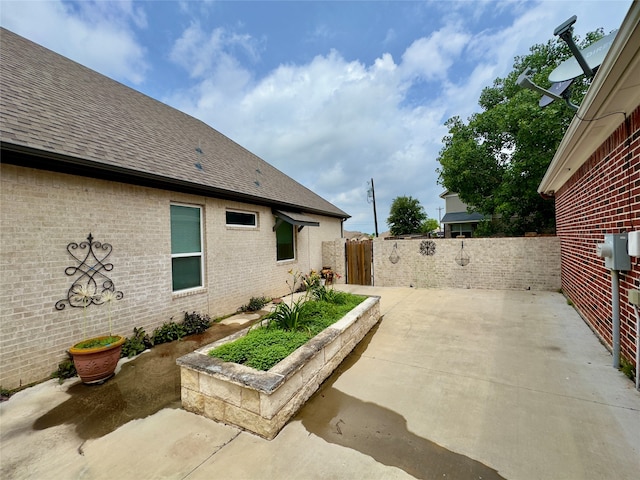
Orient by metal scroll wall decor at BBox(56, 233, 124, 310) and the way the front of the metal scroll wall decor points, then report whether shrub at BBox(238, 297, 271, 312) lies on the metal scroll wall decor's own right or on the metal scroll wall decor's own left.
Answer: on the metal scroll wall decor's own left

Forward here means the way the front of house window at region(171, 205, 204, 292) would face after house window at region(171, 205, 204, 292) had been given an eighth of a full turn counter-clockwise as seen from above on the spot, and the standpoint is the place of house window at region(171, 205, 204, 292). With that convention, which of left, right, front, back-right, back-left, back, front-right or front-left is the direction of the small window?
front-left

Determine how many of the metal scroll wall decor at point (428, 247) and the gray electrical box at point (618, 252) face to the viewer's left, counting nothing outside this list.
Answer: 1

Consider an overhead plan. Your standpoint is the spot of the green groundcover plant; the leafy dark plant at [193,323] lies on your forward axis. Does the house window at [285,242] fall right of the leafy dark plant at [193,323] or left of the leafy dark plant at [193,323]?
right

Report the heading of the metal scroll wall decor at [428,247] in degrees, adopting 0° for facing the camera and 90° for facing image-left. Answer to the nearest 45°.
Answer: approximately 0°

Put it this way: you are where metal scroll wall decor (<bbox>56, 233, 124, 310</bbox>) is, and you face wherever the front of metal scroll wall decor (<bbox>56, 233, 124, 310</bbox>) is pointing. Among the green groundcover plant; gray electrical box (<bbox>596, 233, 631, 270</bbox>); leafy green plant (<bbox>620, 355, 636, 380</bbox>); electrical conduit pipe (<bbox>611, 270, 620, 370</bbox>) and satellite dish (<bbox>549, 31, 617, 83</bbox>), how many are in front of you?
5

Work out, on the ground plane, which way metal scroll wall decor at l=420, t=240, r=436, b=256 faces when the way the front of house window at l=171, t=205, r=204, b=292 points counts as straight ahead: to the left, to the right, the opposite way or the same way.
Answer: to the right

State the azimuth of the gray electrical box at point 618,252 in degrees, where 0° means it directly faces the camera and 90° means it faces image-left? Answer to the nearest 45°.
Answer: approximately 90°

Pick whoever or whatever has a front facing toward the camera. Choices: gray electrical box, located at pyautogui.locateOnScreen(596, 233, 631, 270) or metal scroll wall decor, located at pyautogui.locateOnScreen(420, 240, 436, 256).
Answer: the metal scroll wall decor

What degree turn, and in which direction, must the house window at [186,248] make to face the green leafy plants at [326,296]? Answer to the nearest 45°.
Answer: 0° — it already faces it

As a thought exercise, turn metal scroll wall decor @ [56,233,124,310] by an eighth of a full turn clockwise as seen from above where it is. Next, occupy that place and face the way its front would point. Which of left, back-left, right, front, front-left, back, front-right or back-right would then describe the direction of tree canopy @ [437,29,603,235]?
left

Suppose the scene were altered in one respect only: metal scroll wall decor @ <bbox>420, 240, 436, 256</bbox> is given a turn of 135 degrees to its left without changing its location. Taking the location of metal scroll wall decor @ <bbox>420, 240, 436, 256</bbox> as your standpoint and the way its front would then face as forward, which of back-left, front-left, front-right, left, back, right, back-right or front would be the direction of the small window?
back

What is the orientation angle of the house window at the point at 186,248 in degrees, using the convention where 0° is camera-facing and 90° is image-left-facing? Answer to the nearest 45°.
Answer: approximately 315°

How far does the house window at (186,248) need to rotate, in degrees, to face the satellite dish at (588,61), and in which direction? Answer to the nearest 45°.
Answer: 0° — it already faces it

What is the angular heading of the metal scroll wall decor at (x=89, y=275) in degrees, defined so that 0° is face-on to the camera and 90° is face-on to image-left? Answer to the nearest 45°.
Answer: approximately 315°

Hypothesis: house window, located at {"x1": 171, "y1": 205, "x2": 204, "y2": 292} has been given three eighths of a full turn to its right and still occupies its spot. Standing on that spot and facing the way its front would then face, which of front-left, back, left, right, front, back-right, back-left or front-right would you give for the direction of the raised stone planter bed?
left

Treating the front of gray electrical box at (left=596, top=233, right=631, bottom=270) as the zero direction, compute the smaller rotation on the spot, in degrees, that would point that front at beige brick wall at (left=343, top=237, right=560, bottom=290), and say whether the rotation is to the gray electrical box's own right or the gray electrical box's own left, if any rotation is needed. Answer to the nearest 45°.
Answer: approximately 45° to the gray electrical box's own right
